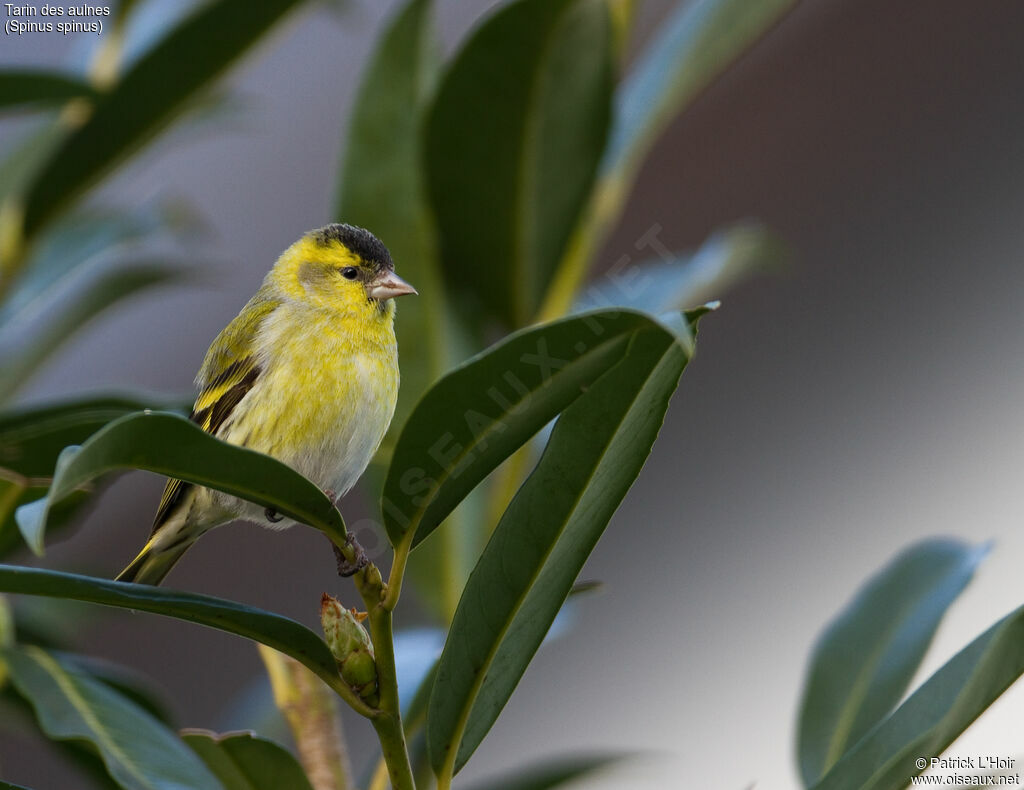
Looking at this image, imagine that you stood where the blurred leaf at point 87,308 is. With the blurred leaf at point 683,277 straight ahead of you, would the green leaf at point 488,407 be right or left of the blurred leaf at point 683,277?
right

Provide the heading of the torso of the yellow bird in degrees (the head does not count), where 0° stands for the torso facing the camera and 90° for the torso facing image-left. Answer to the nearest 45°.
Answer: approximately 315°

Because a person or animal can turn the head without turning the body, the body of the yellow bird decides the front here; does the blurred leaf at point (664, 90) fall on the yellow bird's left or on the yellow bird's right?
on the yellow bird's left

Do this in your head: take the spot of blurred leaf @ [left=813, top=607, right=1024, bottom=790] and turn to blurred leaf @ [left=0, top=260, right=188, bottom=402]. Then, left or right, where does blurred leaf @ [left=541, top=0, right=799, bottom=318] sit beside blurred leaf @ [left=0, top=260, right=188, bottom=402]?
right
